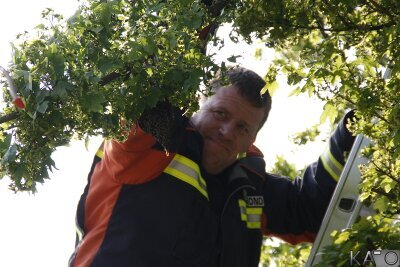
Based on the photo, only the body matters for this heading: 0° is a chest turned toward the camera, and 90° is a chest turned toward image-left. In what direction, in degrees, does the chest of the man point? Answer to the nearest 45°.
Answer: approximately 315°
